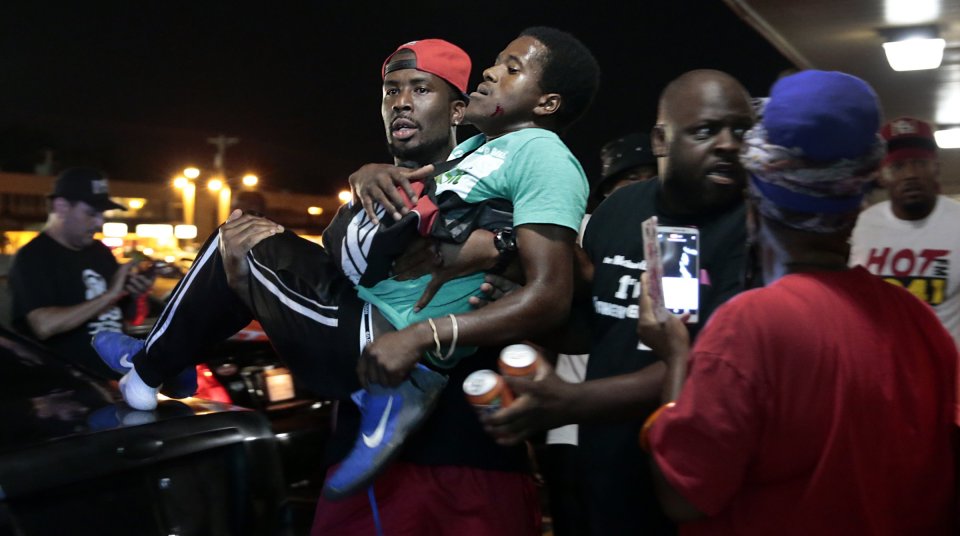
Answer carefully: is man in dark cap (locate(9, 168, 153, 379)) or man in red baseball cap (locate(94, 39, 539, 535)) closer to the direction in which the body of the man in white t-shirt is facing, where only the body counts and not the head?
the man in red baseball cap

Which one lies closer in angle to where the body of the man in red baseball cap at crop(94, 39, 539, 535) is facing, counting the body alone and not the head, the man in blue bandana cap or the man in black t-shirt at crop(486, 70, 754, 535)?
the man in blue bandana cap

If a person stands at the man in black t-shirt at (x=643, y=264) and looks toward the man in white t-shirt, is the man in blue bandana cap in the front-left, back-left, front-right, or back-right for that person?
back-right

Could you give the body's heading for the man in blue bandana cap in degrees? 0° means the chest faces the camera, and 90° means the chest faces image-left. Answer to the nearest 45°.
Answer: approximately 135°

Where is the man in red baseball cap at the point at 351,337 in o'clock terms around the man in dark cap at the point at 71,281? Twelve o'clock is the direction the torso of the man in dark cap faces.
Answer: The man in red baseball cap is roughly at 1 o'clock from the man in dark cap.

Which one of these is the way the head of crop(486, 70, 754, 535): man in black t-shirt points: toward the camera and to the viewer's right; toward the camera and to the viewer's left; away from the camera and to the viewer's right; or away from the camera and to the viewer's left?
toward the camera and to the viewer's right

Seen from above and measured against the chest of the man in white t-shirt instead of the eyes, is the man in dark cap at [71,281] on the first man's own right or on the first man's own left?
on the first man's own right

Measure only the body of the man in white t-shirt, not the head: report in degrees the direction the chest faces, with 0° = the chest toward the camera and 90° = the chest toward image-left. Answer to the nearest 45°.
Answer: approximately 0°

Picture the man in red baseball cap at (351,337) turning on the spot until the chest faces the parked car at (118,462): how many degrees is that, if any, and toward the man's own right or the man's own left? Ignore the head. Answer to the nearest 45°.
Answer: approximately 45° to the man's own right

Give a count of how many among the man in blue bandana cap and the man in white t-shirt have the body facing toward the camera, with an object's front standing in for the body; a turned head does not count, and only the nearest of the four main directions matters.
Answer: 1

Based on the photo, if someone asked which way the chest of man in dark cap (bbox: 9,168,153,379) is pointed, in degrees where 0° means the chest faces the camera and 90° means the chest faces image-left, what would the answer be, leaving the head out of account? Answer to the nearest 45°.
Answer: approximately 315°

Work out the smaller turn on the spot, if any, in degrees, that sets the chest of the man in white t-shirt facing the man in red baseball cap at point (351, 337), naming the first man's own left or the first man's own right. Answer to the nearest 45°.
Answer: approximately 45° to the first man's own right
